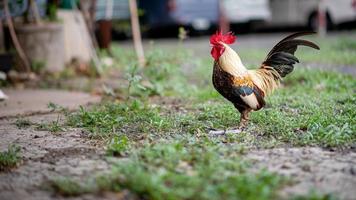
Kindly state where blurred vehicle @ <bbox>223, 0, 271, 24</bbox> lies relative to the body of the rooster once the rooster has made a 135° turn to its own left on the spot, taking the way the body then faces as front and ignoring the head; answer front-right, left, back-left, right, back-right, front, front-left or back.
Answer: back-left

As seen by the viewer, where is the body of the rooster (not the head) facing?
to the viewer's left

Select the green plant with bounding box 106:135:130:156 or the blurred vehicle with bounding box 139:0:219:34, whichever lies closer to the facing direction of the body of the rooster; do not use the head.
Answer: the green plant

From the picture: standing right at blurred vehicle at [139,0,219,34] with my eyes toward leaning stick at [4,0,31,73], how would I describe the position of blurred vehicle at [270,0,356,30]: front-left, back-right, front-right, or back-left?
back-left

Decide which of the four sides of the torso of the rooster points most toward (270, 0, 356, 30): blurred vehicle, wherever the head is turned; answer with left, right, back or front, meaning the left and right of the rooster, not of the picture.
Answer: right

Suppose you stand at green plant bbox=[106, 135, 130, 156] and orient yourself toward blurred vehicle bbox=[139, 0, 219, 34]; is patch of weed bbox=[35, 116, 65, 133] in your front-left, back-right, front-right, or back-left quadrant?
front-left

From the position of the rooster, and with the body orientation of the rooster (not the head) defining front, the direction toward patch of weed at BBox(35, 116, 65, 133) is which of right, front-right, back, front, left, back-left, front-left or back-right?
front

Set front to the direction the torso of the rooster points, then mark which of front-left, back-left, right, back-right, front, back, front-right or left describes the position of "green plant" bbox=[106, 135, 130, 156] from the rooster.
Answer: front-left

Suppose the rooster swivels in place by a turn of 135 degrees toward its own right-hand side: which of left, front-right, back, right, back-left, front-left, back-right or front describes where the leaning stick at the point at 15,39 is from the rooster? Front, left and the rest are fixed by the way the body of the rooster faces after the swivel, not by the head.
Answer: left
